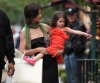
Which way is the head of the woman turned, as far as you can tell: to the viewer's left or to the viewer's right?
to the viewer's right

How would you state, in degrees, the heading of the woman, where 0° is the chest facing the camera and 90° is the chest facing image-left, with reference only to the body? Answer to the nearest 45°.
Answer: approximately 315°
